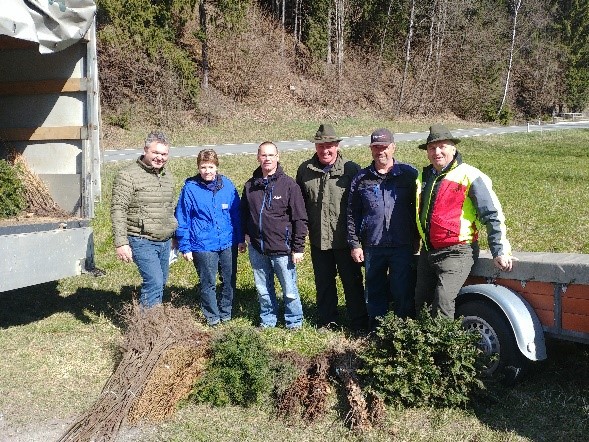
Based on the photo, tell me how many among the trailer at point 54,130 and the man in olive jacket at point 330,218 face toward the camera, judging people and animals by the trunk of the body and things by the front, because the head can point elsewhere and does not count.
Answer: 1

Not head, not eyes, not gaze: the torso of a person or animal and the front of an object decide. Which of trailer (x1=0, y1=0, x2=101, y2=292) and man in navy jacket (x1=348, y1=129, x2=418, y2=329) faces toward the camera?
the man in navy jacket

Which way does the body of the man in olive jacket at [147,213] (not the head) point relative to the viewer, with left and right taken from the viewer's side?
facing the viewer and to the right of the viewer

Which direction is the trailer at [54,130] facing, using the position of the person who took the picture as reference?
facing away from the viewer and to the left of the viewer

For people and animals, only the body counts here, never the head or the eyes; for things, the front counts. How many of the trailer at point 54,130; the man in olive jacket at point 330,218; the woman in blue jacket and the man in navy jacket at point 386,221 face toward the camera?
3

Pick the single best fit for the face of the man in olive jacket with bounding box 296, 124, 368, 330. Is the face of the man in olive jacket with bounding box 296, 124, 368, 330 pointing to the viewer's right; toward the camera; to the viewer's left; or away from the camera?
toward the camera

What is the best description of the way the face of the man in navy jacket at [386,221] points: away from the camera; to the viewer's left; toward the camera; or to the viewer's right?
toward the camera

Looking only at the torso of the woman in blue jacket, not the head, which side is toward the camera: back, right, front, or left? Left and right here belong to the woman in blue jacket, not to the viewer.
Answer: front

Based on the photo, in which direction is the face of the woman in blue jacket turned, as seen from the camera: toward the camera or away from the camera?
toward the camera

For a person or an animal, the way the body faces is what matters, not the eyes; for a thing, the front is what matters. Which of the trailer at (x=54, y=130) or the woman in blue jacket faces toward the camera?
the woman in blue jacket

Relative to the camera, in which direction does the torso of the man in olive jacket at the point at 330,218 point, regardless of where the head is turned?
toward the camera

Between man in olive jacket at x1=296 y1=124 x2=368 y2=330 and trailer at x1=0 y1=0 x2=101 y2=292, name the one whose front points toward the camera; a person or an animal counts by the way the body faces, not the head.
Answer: the man in olive jacket

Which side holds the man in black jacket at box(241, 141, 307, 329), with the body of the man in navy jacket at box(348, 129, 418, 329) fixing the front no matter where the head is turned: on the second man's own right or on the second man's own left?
on the second man's own right
